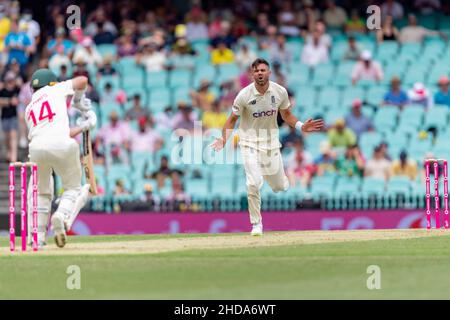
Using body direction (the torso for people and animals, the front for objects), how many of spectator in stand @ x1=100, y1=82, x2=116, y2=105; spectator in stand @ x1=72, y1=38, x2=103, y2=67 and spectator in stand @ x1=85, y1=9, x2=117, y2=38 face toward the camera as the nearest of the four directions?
3

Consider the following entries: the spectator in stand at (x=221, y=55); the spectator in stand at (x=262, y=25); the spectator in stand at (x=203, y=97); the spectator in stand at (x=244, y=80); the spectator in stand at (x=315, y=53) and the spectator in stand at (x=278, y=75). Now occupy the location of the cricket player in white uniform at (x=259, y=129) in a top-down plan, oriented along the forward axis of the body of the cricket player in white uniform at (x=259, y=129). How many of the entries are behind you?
6

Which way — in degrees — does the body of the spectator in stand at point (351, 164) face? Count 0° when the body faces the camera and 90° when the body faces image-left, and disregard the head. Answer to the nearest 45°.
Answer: approximately 0°

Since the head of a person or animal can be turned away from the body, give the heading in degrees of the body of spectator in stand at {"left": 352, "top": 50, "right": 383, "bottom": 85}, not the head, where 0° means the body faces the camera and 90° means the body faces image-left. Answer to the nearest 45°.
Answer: approximately 0°

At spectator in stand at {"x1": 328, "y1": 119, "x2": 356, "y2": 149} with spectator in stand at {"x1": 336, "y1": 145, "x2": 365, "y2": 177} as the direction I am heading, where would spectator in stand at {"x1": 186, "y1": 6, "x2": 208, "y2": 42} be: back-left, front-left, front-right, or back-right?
back-right

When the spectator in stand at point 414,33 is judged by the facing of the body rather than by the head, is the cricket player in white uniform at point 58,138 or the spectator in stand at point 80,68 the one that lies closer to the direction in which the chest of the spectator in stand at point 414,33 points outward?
the cricket player in white uniform
